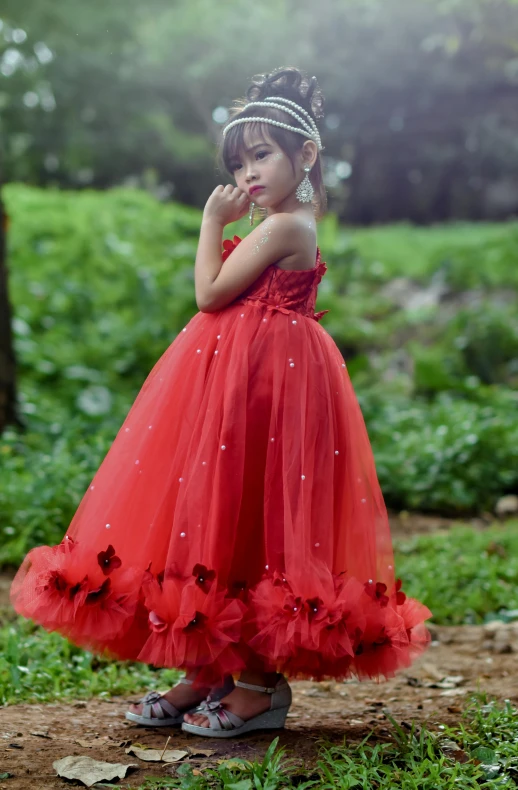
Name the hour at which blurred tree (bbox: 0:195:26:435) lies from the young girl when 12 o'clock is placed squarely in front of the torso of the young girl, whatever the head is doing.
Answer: The blurred tree is roughly at 2 o'clock from the young girl.

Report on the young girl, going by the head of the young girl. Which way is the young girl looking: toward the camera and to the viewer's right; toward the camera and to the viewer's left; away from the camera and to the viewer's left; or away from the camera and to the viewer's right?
toward the camera and to the viewer's left

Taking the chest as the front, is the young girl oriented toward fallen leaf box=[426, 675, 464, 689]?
no

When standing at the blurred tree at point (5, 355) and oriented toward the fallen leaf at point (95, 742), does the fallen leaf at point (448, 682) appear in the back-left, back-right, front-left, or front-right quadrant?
front-left

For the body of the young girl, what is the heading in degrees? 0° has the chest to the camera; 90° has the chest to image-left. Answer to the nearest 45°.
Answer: approximately 90°
